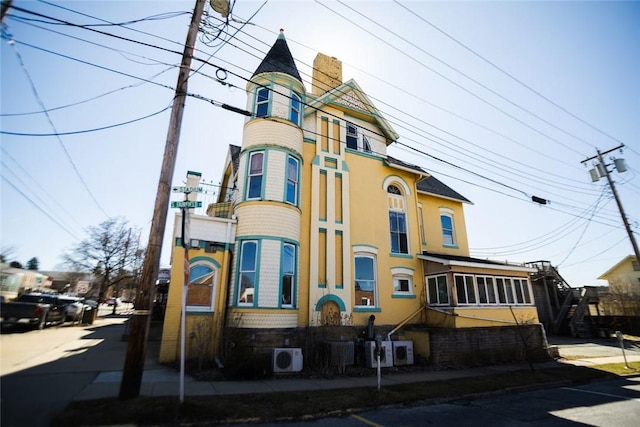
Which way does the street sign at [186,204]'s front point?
toward the camera

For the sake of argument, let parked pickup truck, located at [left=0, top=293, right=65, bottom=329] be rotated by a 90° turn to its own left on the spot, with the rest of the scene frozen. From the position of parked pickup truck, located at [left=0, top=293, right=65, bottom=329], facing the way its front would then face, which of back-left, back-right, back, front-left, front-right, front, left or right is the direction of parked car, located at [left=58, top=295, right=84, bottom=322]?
front-right

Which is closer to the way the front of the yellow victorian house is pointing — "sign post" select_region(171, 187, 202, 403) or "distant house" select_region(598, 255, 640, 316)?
the sign post

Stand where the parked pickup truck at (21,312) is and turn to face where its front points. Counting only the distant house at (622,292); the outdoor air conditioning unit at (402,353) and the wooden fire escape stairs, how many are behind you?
0

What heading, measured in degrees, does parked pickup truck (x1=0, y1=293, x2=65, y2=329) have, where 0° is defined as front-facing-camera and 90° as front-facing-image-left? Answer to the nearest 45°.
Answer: approximately 225°

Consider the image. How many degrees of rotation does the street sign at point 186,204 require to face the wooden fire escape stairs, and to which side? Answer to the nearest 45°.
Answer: approximately 90° to its left

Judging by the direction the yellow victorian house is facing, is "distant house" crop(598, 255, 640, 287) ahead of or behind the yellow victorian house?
behind
